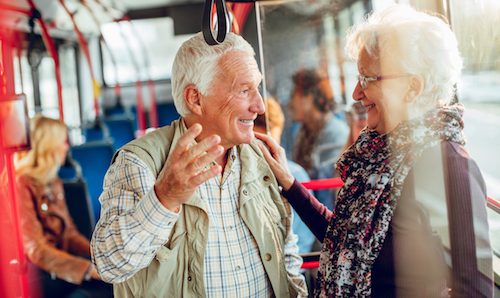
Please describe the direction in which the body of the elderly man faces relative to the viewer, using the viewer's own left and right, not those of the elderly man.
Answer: facing the viewer and to the right of the viewer

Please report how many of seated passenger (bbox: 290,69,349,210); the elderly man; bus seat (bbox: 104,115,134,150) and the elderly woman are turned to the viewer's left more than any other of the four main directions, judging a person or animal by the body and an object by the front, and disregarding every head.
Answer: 2

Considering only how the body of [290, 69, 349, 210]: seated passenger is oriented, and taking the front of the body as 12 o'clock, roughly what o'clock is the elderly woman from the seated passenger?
The elderly woman is roughly at 9 o'clock from the seated passenger.

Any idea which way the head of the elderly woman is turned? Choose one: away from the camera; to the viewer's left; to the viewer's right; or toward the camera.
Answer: to the viewer's left

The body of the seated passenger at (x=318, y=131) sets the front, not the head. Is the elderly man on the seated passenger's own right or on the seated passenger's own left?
on the seated passenger's own left

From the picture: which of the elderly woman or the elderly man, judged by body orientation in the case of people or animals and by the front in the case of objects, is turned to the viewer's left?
the elderly woman

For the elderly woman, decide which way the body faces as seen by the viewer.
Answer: to the viewer's left

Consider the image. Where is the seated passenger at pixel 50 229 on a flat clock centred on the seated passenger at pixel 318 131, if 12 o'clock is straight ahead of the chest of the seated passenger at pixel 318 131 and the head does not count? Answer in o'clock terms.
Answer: the seated passenger at pixel 50 229 is roughly at 12 o'clock from the seated passenger at pixel 318 131.

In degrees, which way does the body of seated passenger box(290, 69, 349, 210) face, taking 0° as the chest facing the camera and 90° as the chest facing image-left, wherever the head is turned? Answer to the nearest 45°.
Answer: approximately 90°

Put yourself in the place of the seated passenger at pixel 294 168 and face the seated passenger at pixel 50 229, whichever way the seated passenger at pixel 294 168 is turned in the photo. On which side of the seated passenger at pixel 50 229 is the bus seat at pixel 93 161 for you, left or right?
right
